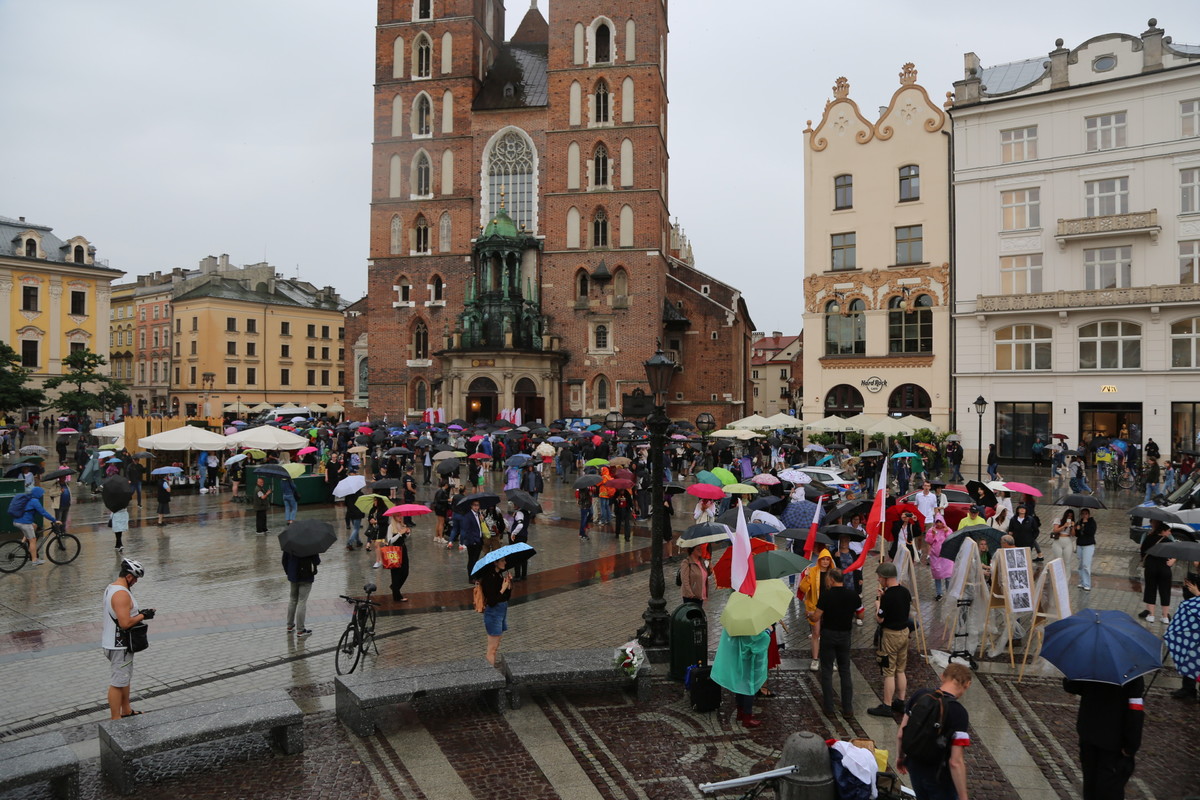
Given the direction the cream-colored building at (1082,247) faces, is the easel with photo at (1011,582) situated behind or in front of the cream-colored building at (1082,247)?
in front

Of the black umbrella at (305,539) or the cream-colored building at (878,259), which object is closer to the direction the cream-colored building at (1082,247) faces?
the black umbrella

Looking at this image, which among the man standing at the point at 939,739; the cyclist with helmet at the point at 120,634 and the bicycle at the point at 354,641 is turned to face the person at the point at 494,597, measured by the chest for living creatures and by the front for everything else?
the cyclist with helmet

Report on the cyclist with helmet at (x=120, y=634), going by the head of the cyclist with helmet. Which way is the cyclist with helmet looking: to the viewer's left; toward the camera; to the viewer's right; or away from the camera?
to the viewer's right

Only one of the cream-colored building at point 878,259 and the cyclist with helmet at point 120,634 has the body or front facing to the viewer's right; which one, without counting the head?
the cyclist with helmet

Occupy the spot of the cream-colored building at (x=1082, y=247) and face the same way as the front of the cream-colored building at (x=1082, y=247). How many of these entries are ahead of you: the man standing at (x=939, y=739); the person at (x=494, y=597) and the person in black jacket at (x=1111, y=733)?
3

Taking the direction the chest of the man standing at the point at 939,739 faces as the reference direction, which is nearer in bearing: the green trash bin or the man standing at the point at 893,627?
the man standing

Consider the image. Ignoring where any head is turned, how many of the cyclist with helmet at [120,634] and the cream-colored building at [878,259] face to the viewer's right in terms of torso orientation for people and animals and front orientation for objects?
1

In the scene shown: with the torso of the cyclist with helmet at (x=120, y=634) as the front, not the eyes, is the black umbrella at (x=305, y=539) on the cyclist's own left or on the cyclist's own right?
on the cyclist's own left

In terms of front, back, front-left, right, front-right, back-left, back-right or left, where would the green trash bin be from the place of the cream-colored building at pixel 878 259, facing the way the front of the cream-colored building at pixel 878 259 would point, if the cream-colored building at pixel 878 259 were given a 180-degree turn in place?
back-right

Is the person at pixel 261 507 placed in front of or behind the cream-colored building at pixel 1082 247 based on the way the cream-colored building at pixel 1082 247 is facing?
in front

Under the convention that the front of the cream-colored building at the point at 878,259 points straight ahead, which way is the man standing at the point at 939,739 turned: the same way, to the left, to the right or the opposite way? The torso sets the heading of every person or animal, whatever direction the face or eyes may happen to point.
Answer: the opposite way

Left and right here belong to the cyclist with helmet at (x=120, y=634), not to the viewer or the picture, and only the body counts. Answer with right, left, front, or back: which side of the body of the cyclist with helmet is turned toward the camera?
right

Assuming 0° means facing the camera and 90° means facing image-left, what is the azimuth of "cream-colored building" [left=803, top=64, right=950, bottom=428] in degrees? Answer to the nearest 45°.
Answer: approximately 45°
